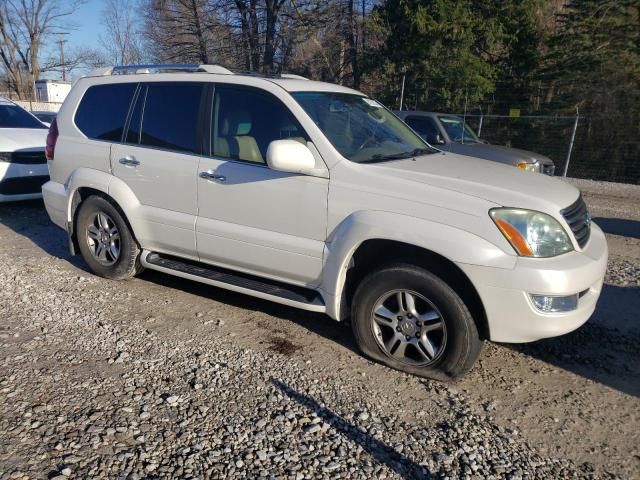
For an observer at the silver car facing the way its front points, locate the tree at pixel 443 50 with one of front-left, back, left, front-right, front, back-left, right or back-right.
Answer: back-left

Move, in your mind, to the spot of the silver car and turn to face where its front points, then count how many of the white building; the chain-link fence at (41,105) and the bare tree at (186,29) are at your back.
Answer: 3

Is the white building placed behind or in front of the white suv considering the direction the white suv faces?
behind

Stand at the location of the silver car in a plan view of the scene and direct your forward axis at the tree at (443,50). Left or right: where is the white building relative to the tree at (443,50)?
left

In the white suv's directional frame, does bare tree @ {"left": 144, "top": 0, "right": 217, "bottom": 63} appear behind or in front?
behind

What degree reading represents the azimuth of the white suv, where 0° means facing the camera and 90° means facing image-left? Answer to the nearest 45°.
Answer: approximately 315°

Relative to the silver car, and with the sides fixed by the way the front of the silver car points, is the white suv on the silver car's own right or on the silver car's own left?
on the silver car's own right

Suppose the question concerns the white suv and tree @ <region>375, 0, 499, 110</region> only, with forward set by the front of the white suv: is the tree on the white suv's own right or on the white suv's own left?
on the white suv's own left

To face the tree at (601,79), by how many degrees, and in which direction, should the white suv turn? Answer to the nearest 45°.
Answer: approximately 90° to its left

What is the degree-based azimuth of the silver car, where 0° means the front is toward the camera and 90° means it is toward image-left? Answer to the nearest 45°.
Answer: approximately 315°

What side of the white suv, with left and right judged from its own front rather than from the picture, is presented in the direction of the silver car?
left

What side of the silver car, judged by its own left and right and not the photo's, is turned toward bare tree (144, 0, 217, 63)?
back

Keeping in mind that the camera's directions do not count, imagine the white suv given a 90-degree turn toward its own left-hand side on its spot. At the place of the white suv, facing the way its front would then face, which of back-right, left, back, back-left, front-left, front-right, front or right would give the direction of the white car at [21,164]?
left

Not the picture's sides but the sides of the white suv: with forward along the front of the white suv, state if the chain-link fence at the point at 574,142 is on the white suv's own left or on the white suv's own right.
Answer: on the white suv's own left
